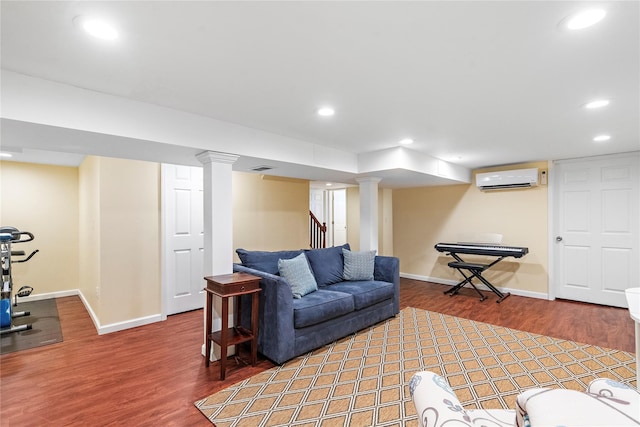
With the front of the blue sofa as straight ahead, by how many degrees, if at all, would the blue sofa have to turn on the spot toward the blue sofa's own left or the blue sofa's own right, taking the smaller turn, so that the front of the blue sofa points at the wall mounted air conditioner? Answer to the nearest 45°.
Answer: approximately 90° to the blue sofa's own left

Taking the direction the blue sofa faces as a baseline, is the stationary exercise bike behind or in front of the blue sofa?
behind

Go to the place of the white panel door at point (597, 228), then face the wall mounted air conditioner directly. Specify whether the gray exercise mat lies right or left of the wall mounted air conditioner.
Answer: left

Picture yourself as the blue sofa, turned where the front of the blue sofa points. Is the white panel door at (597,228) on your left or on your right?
on your left

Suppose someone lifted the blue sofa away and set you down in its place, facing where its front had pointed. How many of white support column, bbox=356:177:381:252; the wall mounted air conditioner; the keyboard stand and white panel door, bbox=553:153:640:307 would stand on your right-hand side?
0

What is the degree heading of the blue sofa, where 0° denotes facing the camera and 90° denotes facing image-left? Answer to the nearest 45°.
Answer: approximately 315°

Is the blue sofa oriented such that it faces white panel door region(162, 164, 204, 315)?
no

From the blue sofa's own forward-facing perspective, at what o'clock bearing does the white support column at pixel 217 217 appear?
The white support column is roughly at 4 o'clock from the blue sofa.

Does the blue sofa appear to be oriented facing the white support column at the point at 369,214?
no

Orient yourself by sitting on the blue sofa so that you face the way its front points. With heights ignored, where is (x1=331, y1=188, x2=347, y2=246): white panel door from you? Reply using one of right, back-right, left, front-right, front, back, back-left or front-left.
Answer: back-left

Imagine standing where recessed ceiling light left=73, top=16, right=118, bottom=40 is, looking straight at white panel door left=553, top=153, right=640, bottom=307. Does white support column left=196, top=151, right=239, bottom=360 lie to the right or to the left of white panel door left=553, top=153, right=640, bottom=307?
left

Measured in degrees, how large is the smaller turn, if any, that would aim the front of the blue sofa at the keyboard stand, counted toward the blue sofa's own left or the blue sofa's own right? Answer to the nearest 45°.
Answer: approximately 90° to the blue sofa's own left

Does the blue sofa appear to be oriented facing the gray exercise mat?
no
